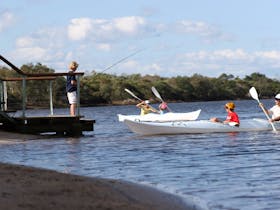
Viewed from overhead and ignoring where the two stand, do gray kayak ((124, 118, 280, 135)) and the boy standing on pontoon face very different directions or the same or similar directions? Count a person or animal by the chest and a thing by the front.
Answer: very different directions

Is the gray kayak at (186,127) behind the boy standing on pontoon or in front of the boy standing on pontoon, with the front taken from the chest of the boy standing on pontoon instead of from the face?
in front

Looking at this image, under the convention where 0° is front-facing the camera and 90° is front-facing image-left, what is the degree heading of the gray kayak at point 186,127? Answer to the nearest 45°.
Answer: approximately 90°

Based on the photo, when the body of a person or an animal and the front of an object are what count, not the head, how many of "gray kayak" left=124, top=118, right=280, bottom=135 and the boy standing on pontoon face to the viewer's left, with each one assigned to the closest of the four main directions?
1

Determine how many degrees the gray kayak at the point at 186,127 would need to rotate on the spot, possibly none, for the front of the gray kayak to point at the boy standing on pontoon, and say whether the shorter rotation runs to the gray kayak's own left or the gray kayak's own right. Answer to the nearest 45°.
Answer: approximately 45° to the gray kayak's own left

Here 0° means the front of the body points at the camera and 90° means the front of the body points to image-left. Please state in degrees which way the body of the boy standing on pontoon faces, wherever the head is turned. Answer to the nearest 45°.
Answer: approximately 270°
